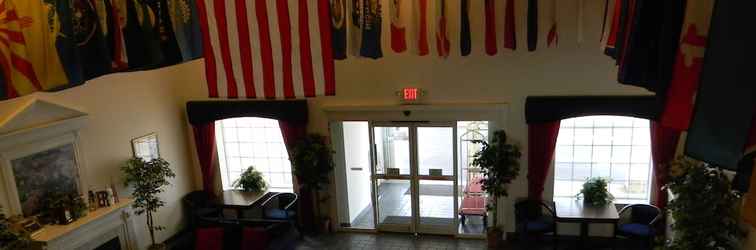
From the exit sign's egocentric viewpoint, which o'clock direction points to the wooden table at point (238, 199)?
The wooden table is roughly at 3 o'clock from the exit sign.

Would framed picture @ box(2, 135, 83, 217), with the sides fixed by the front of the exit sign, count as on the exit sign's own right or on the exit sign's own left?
on the exit sign's own right

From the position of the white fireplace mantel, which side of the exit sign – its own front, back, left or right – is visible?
right

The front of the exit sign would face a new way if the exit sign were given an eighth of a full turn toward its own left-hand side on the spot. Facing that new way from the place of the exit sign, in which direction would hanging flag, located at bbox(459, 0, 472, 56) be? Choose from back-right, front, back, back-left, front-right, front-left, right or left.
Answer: front

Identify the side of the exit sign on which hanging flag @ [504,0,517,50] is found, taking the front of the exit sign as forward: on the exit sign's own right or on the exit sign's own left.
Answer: on the exit sign's own left

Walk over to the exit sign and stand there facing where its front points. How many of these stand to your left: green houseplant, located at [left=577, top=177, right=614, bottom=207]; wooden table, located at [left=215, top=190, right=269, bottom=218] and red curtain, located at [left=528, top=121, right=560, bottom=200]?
2

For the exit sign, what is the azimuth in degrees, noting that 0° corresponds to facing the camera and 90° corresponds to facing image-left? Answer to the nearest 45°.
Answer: approximately 0°

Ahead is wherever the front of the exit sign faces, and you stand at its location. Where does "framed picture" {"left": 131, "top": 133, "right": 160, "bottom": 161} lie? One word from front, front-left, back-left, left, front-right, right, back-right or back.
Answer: right

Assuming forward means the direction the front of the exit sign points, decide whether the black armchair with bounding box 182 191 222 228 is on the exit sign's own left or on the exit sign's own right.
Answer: on the exit sign's own right

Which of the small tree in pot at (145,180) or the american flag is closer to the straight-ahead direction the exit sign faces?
the american flag

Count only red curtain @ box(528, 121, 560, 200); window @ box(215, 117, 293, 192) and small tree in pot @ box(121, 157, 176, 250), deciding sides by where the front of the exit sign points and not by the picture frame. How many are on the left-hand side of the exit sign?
1

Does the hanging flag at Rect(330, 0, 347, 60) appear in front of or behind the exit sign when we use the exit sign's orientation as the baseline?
in front

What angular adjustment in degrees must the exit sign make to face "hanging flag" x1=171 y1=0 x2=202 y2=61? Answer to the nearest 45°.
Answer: approximately 45° to its right

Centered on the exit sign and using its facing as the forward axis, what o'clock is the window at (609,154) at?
The window is roughly at 9 o'clock from the exit sign.
